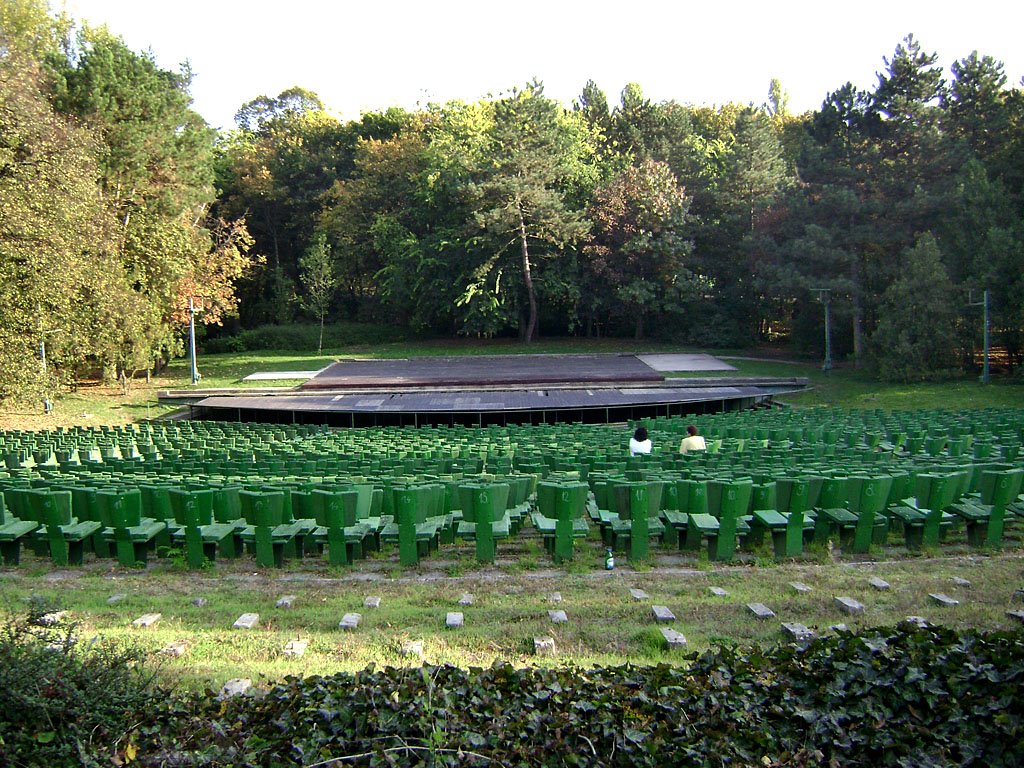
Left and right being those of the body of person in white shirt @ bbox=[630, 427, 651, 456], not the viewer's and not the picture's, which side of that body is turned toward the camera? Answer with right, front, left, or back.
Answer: back

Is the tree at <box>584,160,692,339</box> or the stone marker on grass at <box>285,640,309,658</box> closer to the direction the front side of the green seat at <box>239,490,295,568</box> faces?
the tree

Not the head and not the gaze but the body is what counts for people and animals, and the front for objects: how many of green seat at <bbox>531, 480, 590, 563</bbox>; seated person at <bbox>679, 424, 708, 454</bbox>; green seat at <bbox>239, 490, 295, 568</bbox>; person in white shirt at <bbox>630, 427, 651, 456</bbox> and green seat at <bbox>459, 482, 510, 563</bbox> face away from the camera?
5

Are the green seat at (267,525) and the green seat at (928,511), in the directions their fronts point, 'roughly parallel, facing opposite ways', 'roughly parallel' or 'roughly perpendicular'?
roughly parallel

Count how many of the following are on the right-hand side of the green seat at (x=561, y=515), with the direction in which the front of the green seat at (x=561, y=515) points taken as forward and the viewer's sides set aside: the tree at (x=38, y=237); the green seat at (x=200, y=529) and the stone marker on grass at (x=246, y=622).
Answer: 0

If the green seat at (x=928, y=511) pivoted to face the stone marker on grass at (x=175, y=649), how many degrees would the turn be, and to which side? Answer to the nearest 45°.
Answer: approximately 90° to its left

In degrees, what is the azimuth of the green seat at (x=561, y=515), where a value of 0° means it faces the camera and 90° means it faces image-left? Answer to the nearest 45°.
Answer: approximately 180°

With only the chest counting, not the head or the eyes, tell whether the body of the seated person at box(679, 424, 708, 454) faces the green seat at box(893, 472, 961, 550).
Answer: no

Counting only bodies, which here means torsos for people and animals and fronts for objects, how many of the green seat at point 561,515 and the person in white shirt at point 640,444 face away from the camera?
2

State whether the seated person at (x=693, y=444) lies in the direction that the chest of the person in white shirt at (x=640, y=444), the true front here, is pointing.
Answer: no

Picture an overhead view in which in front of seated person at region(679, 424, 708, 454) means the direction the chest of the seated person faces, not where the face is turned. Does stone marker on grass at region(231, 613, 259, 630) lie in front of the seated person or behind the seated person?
behind

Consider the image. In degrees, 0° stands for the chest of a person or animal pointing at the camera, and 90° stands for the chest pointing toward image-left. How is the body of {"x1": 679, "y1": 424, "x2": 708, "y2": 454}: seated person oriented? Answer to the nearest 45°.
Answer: approximately 180°

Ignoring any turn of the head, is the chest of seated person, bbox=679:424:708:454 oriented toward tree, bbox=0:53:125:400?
no

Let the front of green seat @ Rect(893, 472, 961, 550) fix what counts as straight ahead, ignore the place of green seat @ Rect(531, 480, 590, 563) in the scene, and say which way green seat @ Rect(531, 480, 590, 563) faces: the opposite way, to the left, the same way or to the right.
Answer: the same way

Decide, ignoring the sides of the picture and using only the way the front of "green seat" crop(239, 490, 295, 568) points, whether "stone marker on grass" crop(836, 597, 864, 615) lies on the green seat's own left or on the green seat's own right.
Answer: on the green seat's own right

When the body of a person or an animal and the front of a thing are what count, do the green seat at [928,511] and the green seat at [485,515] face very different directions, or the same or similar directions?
same or similar directions

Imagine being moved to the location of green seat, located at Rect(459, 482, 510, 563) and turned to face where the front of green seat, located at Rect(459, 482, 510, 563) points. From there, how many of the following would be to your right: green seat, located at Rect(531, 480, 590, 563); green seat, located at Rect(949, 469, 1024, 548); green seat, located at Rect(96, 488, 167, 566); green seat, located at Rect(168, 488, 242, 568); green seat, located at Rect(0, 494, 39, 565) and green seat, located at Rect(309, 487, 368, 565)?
2

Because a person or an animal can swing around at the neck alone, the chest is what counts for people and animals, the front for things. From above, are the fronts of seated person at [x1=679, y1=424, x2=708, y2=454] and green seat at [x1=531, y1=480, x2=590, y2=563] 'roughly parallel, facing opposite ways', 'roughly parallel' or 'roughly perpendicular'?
roughly parallel

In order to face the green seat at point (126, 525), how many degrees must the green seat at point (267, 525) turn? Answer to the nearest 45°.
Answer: approximately 45° to its left

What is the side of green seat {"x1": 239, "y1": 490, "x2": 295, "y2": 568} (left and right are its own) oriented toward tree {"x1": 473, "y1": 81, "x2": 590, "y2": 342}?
front

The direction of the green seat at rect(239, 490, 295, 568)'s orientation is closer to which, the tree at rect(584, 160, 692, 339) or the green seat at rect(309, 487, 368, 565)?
the tree
